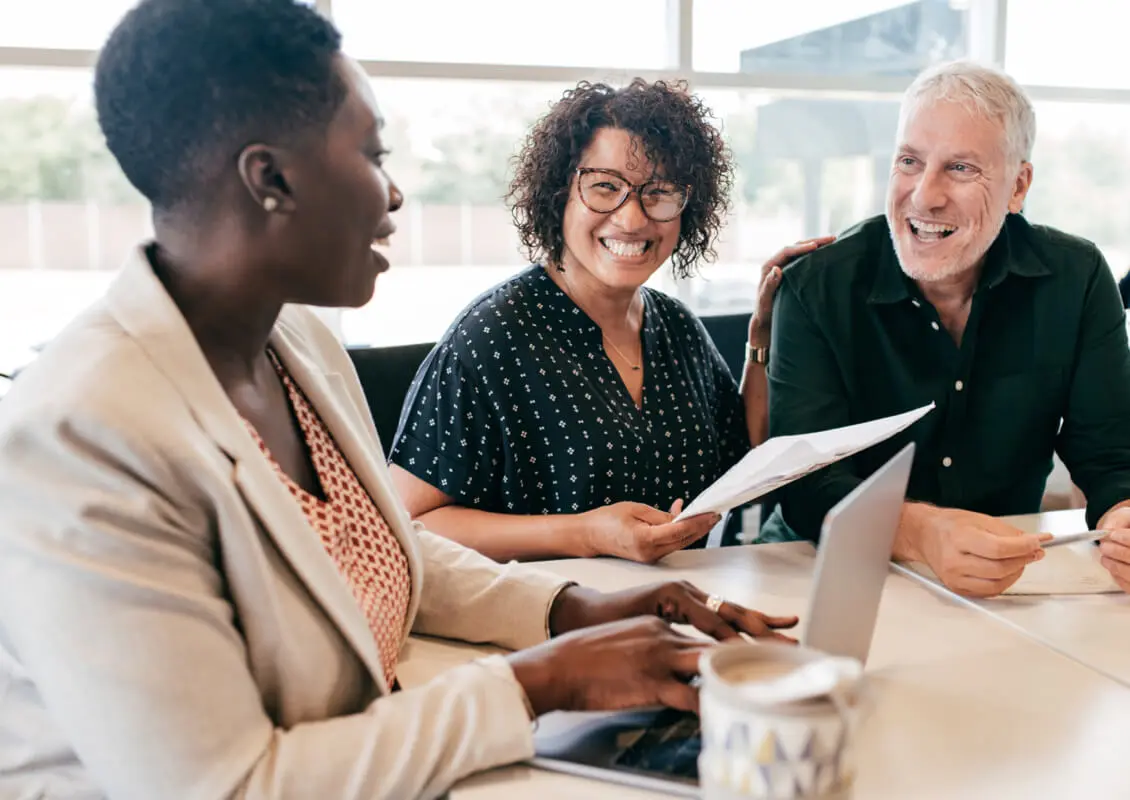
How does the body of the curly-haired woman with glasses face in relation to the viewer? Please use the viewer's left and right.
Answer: facing the viewer and to the right of the viewer

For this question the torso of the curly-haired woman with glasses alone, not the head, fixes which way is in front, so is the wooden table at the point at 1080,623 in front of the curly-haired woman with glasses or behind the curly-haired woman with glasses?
in front

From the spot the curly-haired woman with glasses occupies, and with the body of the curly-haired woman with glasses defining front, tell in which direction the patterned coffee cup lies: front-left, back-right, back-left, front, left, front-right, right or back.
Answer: front-right

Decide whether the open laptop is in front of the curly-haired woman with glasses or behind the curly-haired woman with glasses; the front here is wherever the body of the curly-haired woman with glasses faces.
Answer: in front

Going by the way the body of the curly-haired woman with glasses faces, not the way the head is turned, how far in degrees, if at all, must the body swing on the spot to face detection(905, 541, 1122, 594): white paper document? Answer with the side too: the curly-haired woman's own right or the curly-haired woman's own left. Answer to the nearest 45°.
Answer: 0° — they already face it
